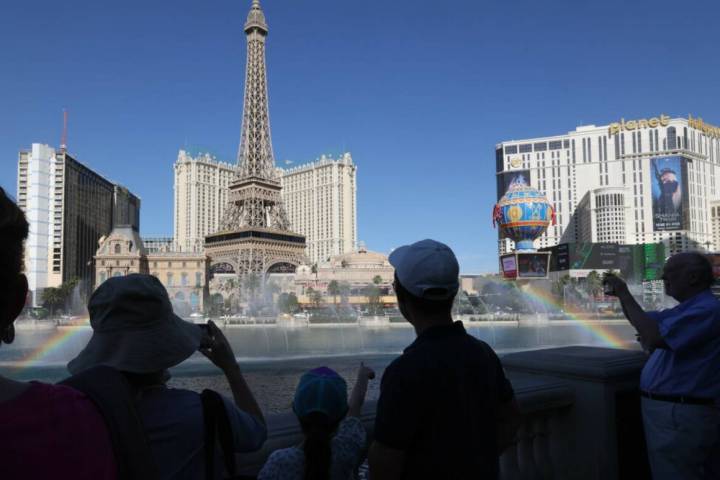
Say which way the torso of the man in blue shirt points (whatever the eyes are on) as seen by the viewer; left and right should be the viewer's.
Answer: facing to the left of the viewer

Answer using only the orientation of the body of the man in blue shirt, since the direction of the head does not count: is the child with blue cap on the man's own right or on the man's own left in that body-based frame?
on the man's own left

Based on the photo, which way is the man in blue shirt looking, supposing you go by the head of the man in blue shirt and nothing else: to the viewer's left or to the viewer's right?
to the viewer's left

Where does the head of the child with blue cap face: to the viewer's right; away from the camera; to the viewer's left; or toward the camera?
away from the camera

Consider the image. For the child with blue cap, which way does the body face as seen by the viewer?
away from the camera

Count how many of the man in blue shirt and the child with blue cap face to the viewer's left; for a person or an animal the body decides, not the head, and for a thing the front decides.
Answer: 1
